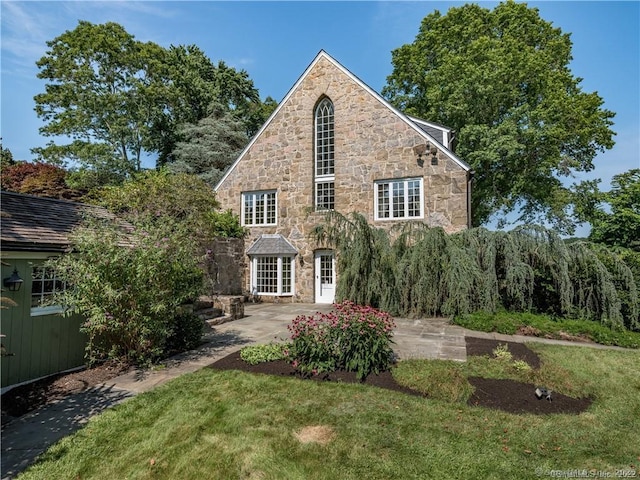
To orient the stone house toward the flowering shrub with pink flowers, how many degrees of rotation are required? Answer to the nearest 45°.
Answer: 0° — it already faces it

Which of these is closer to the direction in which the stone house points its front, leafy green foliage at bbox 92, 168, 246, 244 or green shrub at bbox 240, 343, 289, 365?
the green shrub

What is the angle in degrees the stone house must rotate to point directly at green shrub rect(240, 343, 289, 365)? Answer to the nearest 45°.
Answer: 0° — it already faces it

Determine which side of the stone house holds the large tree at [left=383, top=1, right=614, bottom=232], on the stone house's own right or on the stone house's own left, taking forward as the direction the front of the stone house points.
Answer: on the stone house's own left

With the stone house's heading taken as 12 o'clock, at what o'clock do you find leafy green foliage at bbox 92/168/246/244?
The leafy green foliage is roughly at 2 o'clock from the stone house.

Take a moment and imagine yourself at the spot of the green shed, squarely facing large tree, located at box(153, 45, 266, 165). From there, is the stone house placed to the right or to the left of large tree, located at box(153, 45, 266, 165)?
right

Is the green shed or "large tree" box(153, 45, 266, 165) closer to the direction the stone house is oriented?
the green shed

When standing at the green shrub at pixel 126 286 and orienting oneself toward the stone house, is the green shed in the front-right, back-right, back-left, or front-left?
back-left

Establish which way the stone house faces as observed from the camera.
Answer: facing the viewer

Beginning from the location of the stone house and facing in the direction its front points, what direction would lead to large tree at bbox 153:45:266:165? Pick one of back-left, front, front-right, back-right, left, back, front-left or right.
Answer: back-right

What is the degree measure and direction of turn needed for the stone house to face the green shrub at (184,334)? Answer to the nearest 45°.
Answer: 0° — it already faces it
